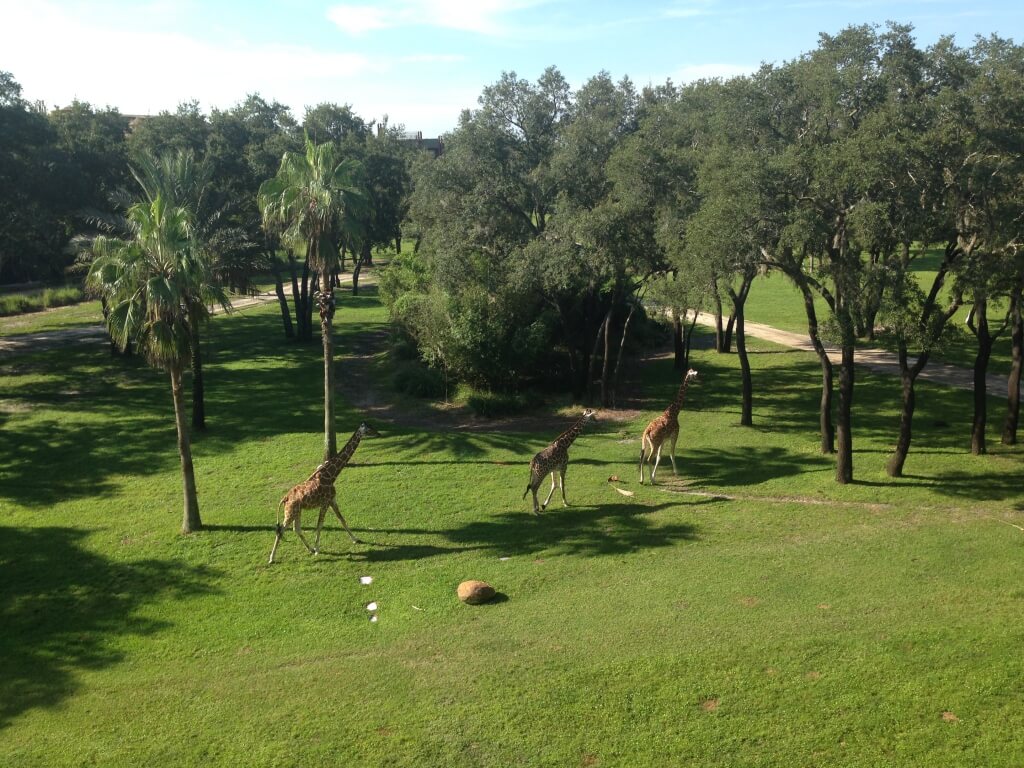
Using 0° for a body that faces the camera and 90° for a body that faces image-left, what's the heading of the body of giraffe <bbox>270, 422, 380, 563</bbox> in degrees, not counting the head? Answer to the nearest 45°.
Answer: approximately 270°

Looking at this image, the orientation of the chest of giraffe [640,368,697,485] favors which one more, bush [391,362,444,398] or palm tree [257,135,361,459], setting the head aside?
the bush

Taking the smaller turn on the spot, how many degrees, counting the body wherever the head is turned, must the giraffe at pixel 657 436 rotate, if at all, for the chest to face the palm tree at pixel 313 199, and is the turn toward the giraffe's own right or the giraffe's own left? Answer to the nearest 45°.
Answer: approximately 135° to the giraffe's own left

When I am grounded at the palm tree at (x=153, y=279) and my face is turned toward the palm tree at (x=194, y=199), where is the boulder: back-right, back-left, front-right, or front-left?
back-right

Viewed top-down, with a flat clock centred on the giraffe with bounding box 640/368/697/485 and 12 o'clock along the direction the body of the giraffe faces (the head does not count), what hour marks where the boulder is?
The boulder is roughly at 5 o'clock from the giraffe.

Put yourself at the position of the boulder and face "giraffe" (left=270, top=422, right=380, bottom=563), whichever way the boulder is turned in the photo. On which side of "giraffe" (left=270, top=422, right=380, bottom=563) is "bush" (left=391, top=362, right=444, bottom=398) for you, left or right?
right

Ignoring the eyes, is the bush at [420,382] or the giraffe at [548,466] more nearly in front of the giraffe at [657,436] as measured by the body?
the bush

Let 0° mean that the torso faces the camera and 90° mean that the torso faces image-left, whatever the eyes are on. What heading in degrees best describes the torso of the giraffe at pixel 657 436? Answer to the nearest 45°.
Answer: approximately 225°

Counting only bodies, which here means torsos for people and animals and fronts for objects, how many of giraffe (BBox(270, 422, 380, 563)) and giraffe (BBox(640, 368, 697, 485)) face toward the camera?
0

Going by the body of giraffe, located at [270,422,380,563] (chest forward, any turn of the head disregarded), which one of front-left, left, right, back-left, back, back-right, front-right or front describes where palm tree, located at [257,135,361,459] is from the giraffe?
left

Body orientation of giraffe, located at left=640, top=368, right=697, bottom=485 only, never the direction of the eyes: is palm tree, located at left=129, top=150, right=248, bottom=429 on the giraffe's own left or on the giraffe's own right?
on the giraffe's own left
